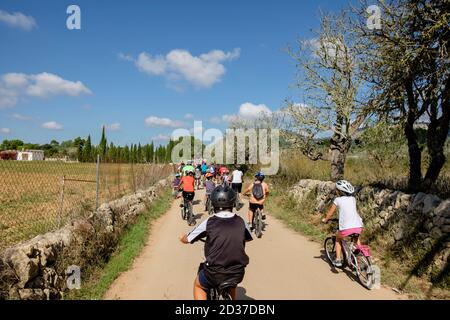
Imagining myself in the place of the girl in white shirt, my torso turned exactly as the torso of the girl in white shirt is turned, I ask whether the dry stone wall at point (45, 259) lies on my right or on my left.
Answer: on my left

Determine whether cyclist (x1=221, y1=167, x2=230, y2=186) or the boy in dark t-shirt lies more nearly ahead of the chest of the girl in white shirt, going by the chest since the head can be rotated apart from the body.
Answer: the cyclist

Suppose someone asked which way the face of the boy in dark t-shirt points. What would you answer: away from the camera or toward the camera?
away from the camera

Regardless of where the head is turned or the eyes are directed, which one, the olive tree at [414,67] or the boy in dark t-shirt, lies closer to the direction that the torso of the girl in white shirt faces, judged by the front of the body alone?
the olive tree

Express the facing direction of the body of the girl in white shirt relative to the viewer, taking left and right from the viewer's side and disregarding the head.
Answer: facing away from the viewer and to the left of the viewer

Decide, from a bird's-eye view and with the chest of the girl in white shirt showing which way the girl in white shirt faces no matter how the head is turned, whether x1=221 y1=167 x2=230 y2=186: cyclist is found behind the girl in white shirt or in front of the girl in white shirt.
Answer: in front

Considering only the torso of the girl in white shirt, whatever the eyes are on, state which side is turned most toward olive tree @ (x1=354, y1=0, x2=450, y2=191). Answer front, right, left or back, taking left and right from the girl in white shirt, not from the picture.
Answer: right

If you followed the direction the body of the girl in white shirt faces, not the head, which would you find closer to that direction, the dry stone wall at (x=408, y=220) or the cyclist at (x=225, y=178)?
the cyclist

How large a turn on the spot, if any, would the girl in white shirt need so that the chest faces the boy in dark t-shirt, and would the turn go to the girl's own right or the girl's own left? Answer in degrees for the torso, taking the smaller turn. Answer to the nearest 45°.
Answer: approximately 135° to the girl's own left

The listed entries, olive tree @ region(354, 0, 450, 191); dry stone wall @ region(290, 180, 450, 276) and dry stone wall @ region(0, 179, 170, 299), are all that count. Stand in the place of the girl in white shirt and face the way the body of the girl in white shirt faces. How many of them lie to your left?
1
